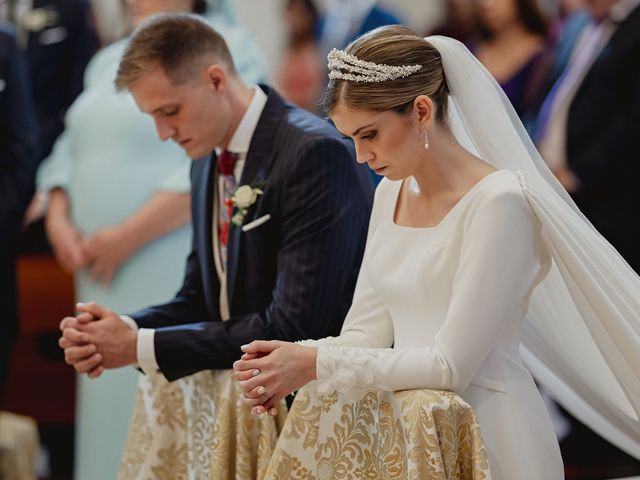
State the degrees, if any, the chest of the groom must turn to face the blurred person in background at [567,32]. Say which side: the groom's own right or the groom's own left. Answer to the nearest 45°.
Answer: approximately 180°

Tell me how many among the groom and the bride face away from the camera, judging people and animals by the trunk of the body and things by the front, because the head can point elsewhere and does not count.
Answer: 0

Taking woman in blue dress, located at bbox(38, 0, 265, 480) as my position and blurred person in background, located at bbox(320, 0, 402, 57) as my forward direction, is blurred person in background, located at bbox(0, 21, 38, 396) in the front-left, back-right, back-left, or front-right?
back-left

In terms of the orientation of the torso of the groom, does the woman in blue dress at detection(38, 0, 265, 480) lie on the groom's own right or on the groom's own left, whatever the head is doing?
on the groom's own right

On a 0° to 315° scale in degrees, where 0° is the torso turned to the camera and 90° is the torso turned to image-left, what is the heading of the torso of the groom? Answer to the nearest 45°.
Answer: approximately 45°

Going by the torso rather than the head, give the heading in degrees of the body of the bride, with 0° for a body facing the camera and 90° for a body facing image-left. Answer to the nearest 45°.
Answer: approximately 45°

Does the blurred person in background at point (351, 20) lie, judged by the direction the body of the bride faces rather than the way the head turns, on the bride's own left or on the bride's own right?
on the bride's own right

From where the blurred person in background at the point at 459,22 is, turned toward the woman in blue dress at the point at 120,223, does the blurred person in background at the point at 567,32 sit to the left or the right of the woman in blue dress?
left
